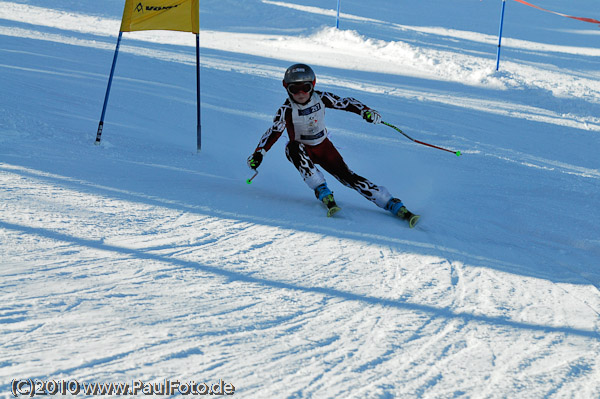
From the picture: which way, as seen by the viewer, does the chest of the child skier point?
toward the camera

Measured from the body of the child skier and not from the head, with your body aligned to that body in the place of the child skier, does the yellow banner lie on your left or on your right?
on your right
